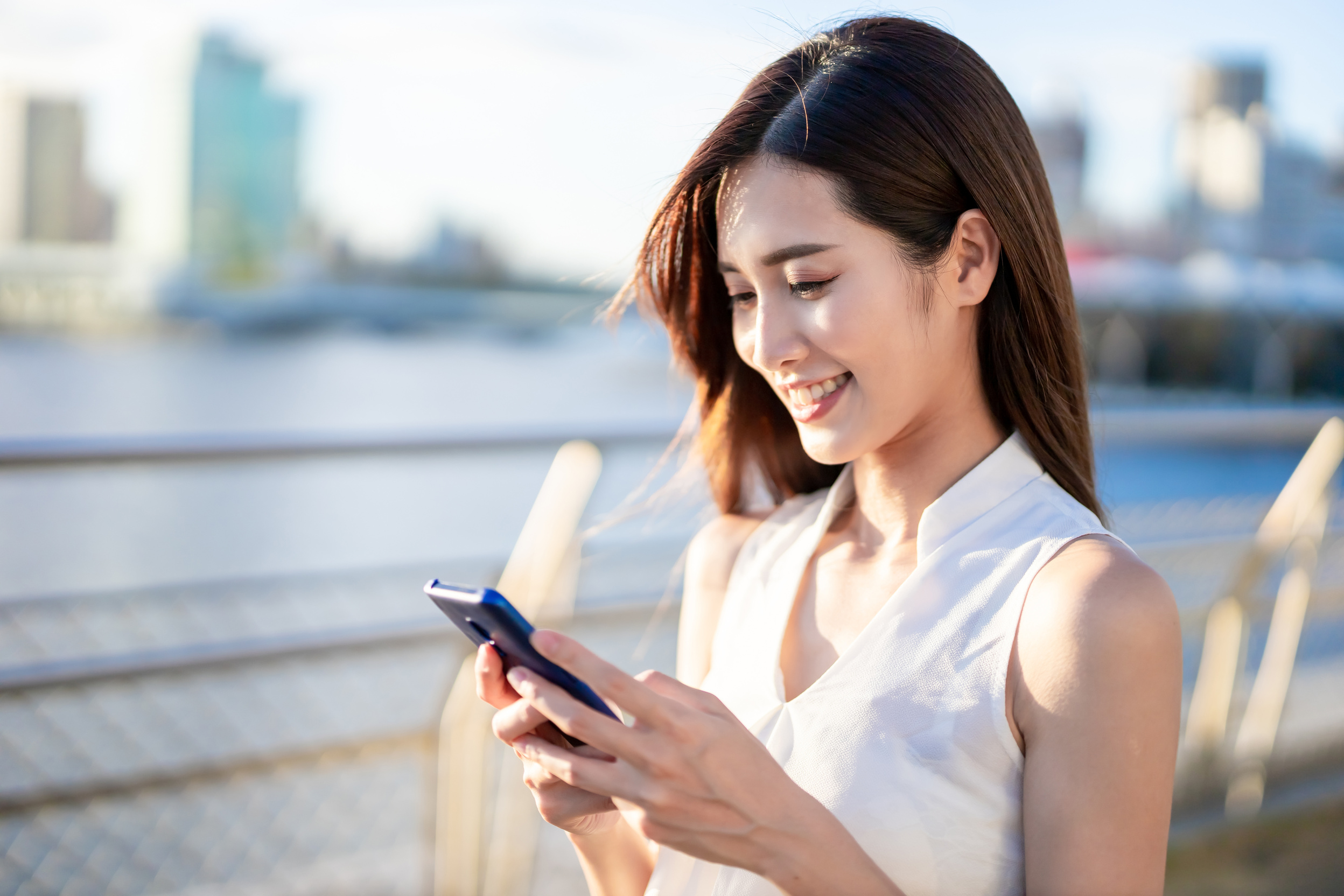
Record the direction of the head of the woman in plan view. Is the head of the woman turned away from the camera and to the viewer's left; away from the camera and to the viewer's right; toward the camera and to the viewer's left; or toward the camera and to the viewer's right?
toward the camera and to the viewer's left

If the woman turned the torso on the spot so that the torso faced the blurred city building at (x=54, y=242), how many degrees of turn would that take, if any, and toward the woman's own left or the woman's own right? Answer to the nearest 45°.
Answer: approximately 90° to the woman's own right

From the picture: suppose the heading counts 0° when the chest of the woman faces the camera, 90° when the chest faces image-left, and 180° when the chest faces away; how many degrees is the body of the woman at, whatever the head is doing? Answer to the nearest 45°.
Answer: approximately 45°

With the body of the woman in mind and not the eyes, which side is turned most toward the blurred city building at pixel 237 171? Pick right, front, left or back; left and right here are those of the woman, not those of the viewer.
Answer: right
